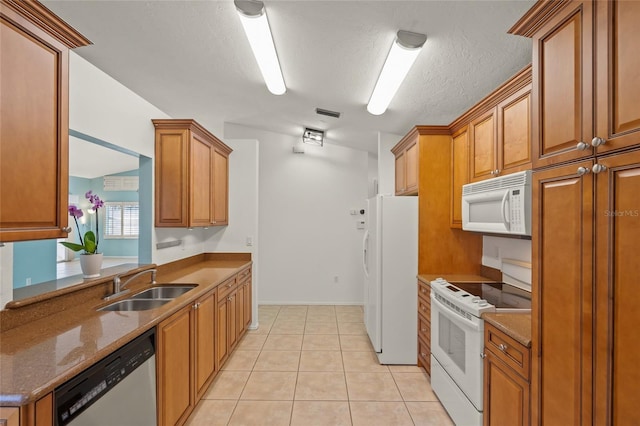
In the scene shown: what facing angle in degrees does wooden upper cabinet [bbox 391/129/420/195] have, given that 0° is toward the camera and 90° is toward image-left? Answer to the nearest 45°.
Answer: approximately 90°

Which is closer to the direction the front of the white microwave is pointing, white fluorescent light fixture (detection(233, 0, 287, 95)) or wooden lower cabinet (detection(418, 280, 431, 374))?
the white fluorescent light fixture

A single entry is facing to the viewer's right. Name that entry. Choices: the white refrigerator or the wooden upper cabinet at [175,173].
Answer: the wooden upper cabinet

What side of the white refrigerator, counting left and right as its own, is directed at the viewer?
left

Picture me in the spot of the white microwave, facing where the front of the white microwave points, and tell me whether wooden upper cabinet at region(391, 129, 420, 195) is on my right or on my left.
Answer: on my right

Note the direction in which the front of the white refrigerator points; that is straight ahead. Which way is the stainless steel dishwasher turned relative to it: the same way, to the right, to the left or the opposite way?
the opposite way

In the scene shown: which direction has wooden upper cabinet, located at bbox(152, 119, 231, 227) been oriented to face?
to the viewer's right

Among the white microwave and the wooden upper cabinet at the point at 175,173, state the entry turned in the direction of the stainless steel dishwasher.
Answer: the white microwave
